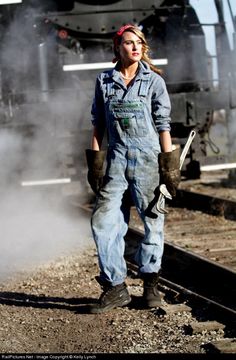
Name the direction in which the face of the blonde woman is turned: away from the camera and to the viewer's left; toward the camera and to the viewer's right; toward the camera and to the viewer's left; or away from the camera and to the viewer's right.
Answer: toward the camera and to the viewer's right

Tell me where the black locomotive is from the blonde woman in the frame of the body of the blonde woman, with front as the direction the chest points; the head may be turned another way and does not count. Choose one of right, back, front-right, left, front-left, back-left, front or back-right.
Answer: back
